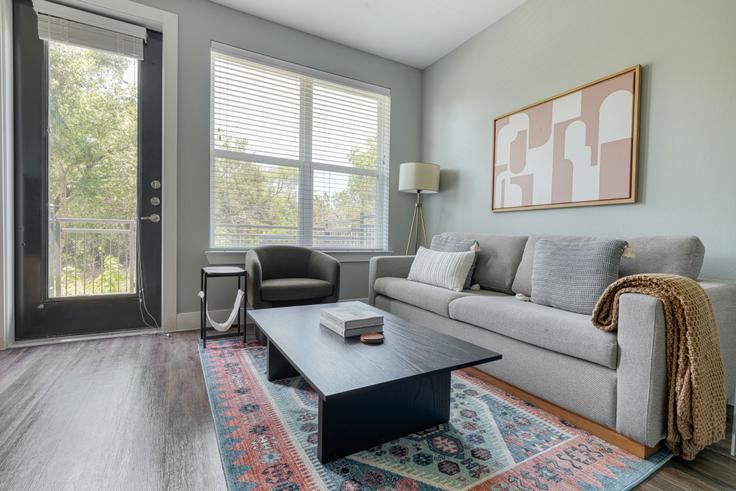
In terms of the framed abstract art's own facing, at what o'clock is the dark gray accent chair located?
The dark gray accent chair is roughly at 1 o'clock from the framed abstract art.

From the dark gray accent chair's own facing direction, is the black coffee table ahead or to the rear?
ahead

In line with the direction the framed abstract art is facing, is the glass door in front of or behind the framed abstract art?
in front

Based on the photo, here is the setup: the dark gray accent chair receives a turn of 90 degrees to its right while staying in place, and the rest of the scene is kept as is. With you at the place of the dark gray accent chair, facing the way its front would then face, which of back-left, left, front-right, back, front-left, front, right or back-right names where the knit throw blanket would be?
left

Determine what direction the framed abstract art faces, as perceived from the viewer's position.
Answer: facing the viewer and to the left of the viewer

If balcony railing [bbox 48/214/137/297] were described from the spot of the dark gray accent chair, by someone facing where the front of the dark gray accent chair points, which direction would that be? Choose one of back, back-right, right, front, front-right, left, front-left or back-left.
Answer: back-right

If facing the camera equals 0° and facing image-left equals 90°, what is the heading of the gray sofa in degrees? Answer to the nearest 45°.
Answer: approximately 45°

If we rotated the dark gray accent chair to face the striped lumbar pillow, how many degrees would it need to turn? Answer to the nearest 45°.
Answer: approximately 45° to its left

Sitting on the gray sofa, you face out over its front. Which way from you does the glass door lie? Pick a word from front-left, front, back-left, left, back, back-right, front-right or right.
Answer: front-right

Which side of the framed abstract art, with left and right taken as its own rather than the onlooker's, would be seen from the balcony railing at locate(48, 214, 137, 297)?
front

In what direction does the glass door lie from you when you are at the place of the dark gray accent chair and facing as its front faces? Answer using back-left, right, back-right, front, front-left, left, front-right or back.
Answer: back-right

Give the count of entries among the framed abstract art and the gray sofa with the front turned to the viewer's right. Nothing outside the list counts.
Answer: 0

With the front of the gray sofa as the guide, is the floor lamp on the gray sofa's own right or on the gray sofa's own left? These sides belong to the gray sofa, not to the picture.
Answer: on the gray sofa's own right

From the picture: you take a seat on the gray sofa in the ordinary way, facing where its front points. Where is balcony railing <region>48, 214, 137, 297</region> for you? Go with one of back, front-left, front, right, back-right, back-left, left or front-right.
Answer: front-right

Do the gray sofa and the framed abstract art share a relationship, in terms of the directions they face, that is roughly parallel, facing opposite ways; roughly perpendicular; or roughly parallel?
roughly parallel

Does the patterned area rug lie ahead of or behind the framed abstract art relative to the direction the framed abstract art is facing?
ahead

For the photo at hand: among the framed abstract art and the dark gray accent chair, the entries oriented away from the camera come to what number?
0

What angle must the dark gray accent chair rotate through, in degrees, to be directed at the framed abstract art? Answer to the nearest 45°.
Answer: approximately 45° to its left
